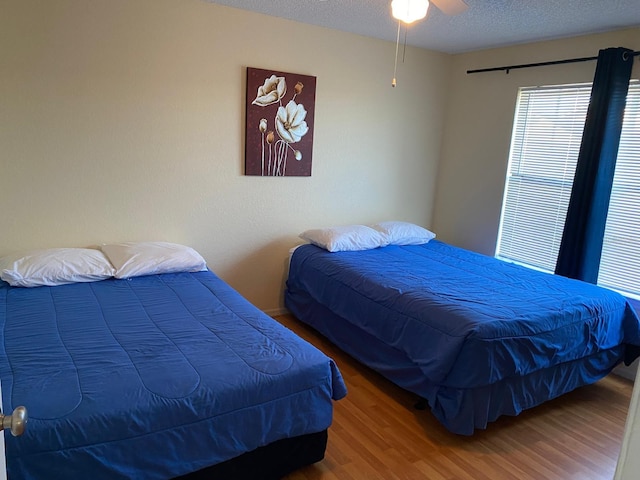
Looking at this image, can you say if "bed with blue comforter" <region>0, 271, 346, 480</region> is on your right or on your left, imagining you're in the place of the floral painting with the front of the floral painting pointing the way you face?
on your right

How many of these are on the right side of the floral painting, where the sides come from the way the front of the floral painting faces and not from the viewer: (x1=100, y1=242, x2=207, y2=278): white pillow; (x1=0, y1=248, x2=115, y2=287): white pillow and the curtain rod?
2

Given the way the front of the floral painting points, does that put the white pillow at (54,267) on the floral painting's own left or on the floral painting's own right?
on the floral painting's own right

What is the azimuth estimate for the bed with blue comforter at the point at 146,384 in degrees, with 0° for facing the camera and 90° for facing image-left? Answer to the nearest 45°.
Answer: approximately 315°

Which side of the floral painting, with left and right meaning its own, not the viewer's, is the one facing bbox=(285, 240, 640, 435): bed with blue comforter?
front

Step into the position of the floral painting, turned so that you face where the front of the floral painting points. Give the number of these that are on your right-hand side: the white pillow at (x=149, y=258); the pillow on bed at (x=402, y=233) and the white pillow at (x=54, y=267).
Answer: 2

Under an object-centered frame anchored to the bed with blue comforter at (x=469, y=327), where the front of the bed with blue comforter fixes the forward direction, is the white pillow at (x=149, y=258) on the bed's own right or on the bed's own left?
on the bed's own right

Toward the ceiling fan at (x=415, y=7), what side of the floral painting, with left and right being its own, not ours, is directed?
front

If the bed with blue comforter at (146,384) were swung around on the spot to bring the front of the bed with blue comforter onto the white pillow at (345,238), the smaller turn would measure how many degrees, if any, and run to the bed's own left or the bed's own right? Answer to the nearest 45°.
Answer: approximately 90° to the bed's own left

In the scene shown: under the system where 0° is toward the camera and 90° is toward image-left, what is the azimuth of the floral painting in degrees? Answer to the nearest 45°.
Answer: approximately 315°

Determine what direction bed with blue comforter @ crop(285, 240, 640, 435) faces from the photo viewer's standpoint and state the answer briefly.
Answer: facing the viewer and to the right of the viewer

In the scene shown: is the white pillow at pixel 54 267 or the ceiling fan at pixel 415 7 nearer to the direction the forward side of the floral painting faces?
the ceiling fan

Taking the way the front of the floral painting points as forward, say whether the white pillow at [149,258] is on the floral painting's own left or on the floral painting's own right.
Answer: on the floral painting's own right

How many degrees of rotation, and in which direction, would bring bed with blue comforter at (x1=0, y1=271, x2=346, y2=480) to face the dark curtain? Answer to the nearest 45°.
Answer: approximately 45° to its left
